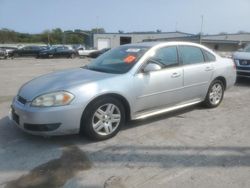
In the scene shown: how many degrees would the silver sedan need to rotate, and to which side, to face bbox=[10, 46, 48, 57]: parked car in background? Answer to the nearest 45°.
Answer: approximately 135° to its right

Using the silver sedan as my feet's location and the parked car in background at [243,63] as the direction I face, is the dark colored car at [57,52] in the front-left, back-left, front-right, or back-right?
front-left

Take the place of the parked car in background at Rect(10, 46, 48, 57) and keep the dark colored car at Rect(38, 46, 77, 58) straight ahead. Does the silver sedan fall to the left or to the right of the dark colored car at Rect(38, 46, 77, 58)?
right

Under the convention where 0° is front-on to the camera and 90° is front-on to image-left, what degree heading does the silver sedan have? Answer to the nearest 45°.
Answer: approximately 45°

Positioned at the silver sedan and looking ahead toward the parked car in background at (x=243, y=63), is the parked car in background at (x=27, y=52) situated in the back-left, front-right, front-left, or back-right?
front-left

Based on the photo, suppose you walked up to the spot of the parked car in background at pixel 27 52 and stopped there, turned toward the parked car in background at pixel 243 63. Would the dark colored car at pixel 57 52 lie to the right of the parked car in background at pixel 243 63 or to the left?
left

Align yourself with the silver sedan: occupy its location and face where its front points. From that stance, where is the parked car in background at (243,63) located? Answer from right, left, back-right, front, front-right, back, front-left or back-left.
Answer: back
